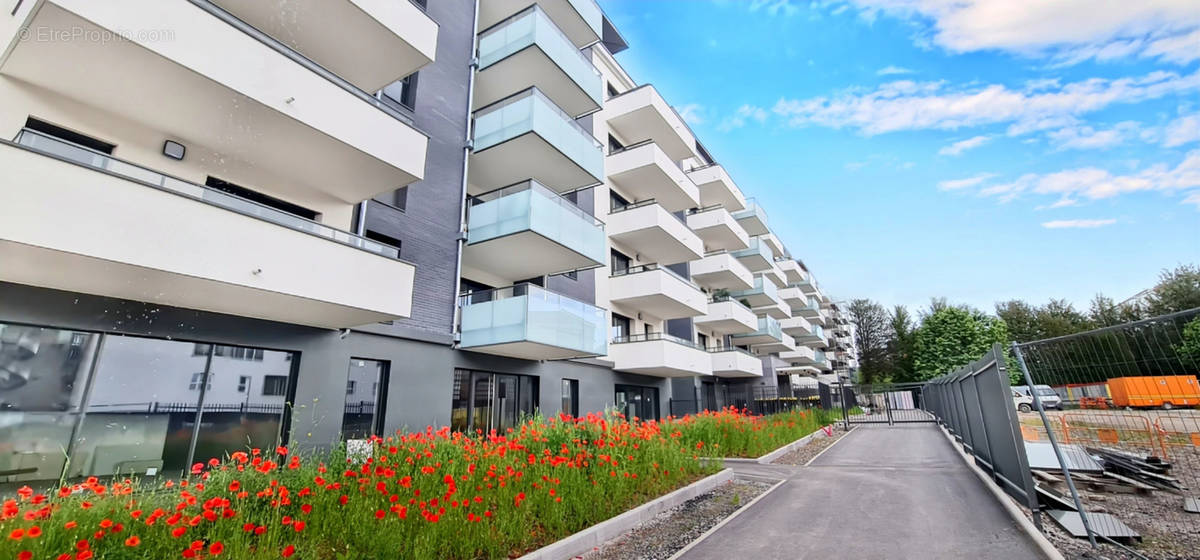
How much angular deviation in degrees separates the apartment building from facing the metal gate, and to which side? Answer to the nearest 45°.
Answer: approximately 90° to its left

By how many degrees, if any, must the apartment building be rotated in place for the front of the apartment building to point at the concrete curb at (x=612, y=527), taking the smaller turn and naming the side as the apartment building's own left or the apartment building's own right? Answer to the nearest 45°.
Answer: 0° — it already faces it

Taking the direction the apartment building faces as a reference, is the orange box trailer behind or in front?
in front

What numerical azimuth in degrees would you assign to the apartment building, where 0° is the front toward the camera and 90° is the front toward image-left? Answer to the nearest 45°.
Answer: approximately 315°

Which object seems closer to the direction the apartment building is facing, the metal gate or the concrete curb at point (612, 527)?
the concrete curb

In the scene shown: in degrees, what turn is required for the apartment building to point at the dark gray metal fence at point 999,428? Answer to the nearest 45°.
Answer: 0° — it already faces it

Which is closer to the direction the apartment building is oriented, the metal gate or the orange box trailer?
the orange box trailer

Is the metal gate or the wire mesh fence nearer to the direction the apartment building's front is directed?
the wire mesh fence
